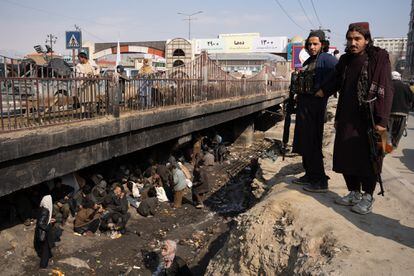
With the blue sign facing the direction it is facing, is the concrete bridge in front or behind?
in front

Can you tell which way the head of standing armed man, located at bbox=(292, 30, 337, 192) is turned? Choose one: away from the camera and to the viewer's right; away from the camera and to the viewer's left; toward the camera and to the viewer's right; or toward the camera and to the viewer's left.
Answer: toward the camera and to the viewer's left

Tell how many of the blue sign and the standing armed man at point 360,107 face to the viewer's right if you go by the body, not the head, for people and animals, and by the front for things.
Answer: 0

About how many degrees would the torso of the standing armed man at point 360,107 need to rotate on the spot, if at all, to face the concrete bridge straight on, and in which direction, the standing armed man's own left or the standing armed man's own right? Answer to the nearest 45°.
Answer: approximately 45° to the standing armed man's own right

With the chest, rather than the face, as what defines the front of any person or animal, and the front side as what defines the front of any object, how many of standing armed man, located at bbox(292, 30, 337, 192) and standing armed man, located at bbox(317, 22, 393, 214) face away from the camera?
0

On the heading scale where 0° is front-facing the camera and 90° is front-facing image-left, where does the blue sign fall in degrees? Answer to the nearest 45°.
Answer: approximately 0°

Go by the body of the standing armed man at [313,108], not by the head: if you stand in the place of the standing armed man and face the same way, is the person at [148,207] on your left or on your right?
on your right
